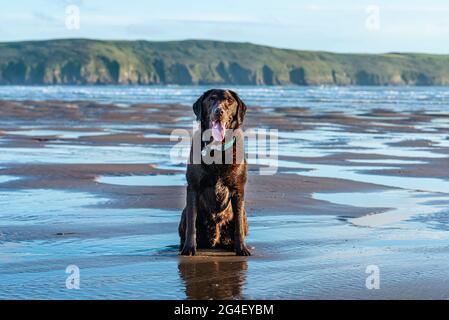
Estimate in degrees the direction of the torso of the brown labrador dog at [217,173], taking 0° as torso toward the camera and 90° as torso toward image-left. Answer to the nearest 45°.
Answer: approximately 0°
